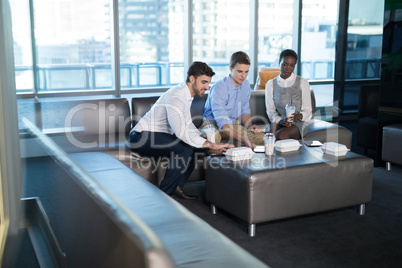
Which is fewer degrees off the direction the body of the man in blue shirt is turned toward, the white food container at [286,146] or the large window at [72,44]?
the white food container

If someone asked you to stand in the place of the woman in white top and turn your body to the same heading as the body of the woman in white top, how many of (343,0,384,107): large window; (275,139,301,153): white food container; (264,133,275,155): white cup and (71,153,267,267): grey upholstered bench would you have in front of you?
3

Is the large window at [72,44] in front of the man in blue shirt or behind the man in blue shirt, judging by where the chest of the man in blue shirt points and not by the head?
behind

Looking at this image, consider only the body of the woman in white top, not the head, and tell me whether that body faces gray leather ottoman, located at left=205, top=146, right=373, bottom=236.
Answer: yes

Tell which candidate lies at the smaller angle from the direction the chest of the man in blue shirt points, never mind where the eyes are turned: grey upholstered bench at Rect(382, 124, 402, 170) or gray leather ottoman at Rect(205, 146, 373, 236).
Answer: the gray leather ottoman

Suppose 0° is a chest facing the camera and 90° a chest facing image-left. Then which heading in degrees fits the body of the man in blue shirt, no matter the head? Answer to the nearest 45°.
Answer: approximately 315°

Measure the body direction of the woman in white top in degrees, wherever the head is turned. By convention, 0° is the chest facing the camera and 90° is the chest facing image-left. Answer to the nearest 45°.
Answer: approximately 0°

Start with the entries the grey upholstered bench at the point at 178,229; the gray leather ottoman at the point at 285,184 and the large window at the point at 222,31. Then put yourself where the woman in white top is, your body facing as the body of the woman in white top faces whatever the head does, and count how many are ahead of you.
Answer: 2

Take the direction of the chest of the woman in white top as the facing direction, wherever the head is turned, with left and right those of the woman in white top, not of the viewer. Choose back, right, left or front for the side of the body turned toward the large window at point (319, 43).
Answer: back

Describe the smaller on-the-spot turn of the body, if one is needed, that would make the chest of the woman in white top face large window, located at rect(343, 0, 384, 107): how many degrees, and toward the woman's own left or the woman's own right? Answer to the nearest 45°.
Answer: approximately 135° to the woman's own left

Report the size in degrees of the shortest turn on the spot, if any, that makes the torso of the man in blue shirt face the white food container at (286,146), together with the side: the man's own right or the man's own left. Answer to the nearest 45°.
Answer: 0° — they already face it

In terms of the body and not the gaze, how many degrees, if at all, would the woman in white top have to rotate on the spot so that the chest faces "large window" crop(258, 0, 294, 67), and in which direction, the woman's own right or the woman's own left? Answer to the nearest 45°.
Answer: approximately 180°
